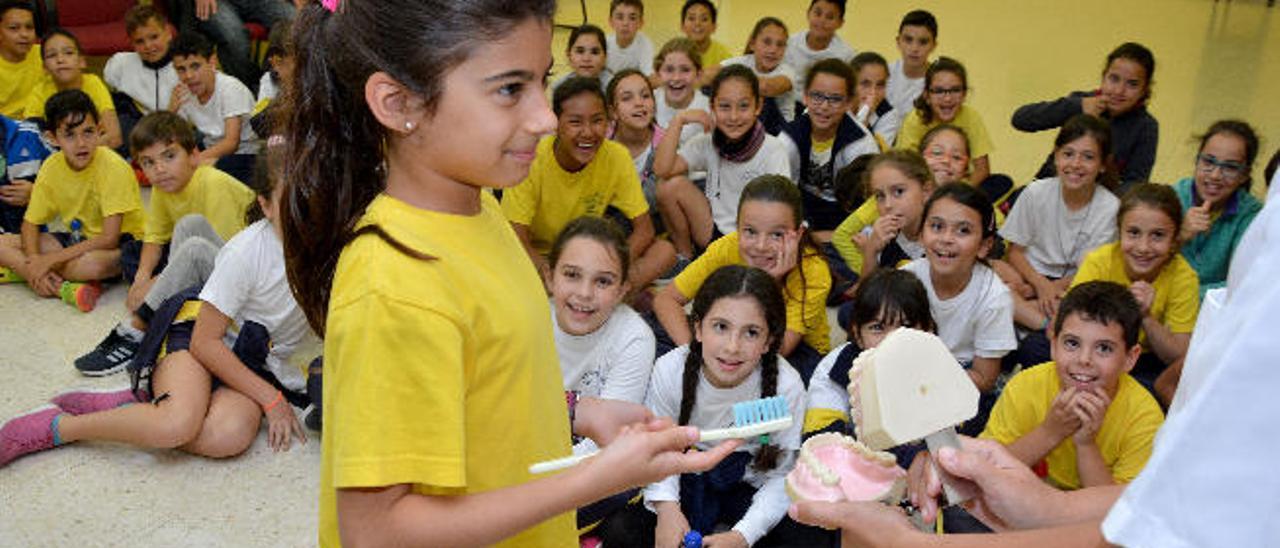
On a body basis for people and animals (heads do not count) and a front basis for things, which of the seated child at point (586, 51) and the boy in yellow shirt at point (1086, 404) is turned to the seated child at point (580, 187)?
the seated child at point (586, 51)

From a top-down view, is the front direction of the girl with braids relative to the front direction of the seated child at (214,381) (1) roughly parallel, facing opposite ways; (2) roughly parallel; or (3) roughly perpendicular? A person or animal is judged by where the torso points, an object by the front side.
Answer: roughly perpendicular

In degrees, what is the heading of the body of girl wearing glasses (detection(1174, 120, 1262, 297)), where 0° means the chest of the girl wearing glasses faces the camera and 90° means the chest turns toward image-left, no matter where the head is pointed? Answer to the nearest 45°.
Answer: approximately 45°

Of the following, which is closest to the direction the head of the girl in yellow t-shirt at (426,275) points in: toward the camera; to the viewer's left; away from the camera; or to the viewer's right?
to the viewer's right

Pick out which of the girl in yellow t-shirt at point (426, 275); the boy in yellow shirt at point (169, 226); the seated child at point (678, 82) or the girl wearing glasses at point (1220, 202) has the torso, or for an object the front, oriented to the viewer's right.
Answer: the girl in yellow t-shirt

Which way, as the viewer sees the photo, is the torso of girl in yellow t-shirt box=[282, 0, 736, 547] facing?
to the viewer's right

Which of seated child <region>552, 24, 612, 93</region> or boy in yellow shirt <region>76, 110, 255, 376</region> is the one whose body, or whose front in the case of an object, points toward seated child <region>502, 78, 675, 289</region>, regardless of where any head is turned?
seated child <region>552, 24, 612, 93</region>

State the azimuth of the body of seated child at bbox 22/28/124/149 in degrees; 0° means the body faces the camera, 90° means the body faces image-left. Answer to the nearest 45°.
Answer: approximately 0°

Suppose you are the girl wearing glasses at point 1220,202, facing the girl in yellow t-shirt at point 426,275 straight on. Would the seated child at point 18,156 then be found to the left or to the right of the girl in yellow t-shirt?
right
